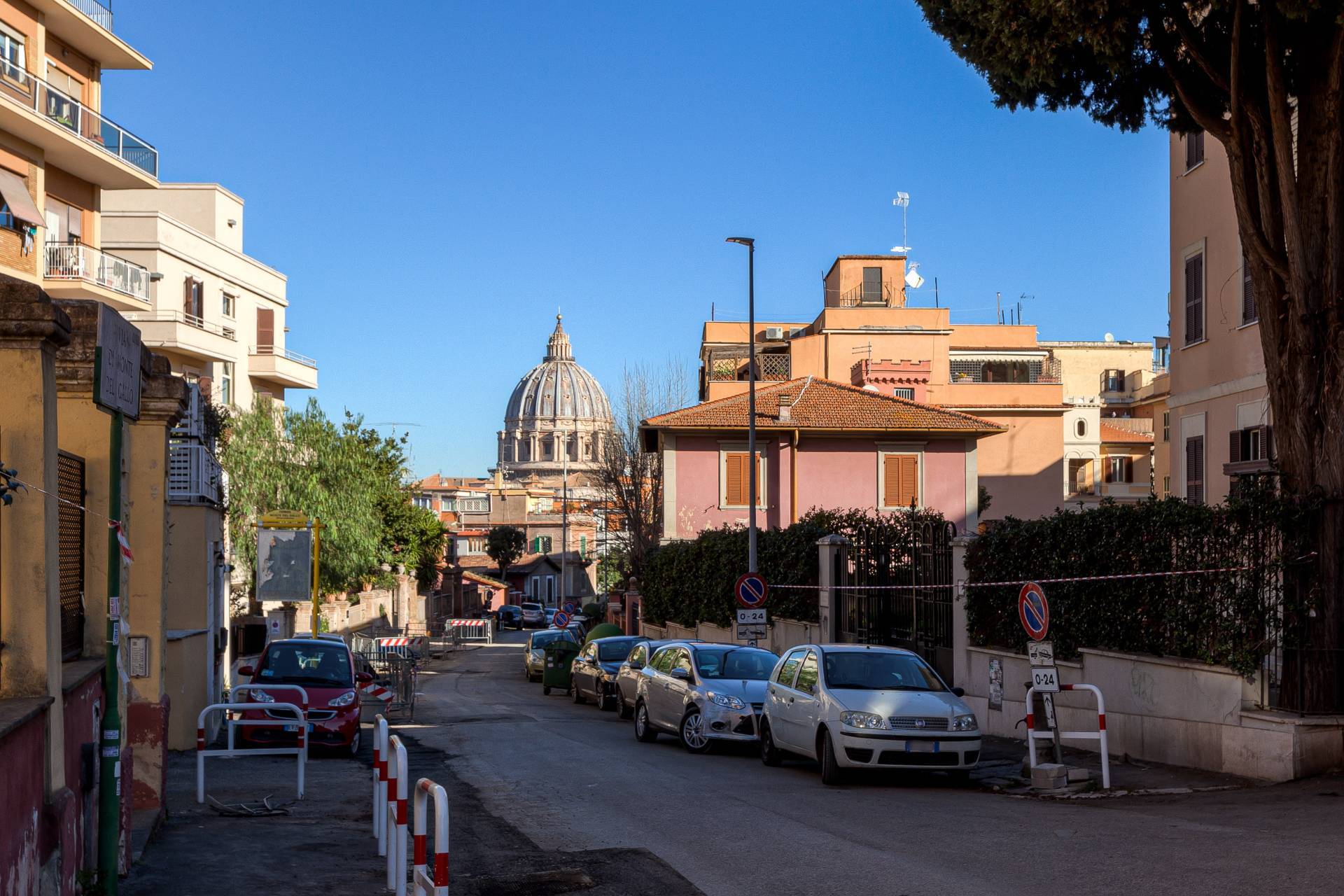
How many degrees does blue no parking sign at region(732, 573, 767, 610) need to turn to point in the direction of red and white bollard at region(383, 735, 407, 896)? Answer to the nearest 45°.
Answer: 0° — it already faces it

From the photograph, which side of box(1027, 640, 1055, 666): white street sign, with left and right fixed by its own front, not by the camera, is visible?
front

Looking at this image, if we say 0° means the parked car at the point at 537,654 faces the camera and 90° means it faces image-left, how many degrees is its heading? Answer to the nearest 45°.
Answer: approximately 315°

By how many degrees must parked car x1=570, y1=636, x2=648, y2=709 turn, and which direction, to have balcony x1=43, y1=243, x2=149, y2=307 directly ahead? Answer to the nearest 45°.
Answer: approximately 135° to its right

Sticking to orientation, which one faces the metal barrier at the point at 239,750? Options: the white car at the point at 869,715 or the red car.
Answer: the red car

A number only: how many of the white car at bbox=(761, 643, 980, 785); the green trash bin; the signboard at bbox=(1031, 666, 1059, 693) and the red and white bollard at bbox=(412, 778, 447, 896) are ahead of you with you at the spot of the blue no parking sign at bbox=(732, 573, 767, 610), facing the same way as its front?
3

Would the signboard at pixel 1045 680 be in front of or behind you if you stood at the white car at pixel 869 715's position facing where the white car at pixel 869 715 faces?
in front

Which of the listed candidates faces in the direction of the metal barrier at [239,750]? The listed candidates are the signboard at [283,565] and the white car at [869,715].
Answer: the signboard

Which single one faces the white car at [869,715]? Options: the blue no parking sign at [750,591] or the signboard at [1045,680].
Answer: the blue no parking sign

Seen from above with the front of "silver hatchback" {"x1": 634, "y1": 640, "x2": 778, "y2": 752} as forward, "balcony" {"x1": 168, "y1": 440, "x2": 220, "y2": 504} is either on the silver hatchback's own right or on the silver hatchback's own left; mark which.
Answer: on the silver hatchback's own right

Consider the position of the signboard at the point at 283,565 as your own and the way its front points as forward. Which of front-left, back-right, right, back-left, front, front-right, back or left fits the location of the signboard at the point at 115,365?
front

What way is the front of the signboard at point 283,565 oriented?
toward the camera

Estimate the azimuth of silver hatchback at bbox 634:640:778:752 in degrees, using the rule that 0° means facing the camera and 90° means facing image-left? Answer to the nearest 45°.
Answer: approximately 315°

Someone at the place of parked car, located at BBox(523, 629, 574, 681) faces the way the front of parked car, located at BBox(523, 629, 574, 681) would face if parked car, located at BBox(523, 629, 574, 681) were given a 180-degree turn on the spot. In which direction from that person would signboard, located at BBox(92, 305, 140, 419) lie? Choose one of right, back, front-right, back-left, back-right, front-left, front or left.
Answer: back-left

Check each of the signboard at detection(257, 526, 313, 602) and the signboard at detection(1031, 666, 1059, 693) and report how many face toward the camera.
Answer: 2

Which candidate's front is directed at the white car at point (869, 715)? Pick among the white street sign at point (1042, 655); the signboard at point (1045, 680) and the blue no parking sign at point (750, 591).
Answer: the blue no parking sign
